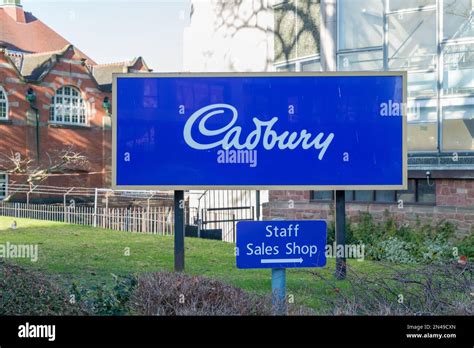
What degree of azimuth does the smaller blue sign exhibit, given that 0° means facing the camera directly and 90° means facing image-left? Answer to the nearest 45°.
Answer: approximately 0°

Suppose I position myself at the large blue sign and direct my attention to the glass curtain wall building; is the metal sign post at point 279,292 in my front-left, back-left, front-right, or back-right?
back-right

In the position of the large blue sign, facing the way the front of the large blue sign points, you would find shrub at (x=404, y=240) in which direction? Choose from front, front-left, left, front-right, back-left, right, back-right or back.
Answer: back-left

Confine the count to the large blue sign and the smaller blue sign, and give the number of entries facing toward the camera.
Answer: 2

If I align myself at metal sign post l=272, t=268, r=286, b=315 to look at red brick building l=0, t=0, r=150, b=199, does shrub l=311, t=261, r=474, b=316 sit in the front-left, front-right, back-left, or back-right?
back-right

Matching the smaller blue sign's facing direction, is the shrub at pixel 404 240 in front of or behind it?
behind

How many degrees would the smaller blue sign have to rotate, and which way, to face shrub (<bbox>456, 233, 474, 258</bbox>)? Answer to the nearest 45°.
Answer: approximately 135° to its left

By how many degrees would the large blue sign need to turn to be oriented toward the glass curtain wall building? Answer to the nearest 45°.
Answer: approximately 135° to its left

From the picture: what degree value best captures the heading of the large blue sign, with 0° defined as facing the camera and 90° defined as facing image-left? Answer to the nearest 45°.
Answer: approximately 0°

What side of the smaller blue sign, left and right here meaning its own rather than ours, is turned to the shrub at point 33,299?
right
